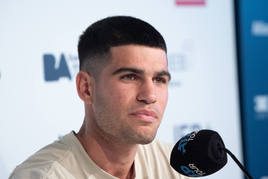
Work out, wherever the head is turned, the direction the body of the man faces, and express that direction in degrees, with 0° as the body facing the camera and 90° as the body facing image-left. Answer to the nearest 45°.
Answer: approximately 315°
